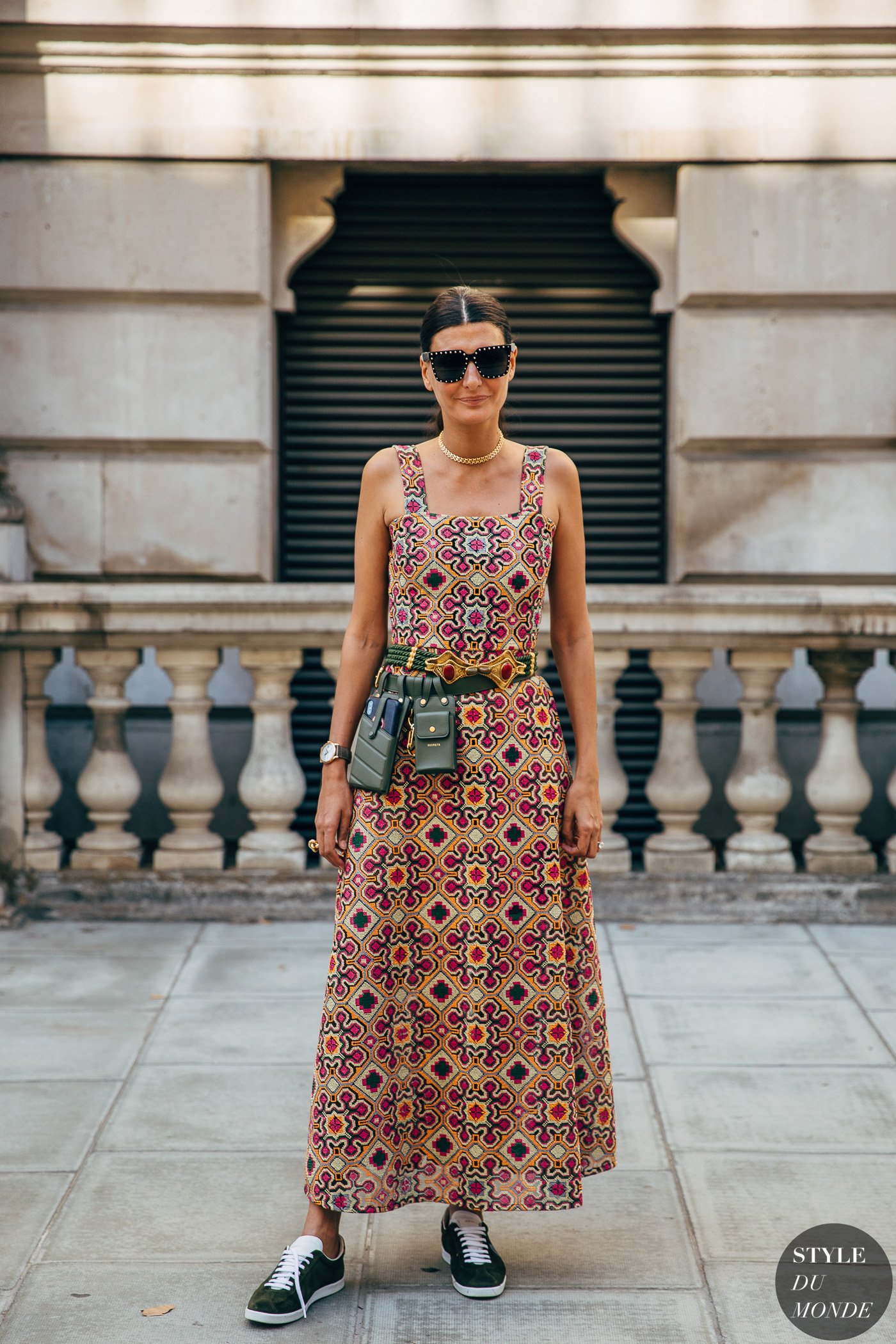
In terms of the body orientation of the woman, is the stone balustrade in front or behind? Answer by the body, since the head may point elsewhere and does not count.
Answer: behind

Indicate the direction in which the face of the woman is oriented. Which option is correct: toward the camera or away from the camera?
toward the camera

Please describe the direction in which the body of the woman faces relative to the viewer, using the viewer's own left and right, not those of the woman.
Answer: facing the viewer
